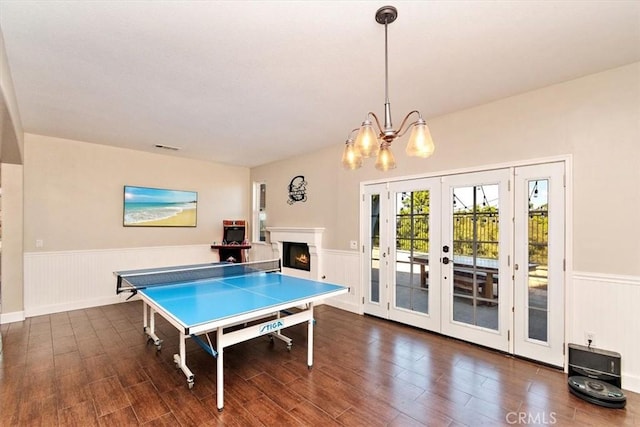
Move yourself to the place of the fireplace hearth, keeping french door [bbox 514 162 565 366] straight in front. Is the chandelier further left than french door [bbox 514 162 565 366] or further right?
right

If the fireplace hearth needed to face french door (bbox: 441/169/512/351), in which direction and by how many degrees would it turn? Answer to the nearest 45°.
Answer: approximately 90° to its left

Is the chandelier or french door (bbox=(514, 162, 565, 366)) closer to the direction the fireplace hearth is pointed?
the chandelier

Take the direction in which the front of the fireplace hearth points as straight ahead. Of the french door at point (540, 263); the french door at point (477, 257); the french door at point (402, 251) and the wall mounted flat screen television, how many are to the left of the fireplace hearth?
3

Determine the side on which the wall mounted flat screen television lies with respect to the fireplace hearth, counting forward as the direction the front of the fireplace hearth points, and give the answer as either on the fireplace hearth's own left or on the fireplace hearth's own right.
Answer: on the fireplace hearth's own right

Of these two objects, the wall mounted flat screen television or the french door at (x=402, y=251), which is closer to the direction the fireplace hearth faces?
the wall mounted flat screen television

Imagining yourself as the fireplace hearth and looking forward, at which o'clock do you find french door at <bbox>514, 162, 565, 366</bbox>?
The french door is roughly at 9 o'clock from the fireplace hearth.

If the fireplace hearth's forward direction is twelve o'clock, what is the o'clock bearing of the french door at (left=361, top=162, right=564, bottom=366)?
The french door is roughly at 9 o'clock from the fireplace hearth.

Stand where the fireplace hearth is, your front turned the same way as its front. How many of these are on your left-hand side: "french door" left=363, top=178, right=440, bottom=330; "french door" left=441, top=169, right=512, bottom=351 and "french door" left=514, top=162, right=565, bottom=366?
3

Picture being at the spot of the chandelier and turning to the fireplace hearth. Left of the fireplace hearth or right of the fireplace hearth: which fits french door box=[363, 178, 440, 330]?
right

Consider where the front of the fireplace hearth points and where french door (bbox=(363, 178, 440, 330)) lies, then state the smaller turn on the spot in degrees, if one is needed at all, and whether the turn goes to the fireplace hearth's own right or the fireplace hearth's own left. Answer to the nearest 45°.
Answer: approximately 90° to the fireplace hearth's own left

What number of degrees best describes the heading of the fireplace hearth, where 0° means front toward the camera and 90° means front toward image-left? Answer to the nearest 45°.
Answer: approximately 45°

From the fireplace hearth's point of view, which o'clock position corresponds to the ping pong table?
The ping pong table is roughly at 11 o'clock from the fireplace hearth.

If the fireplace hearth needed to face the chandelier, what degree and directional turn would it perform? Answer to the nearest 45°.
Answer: approximately 45° to its left
